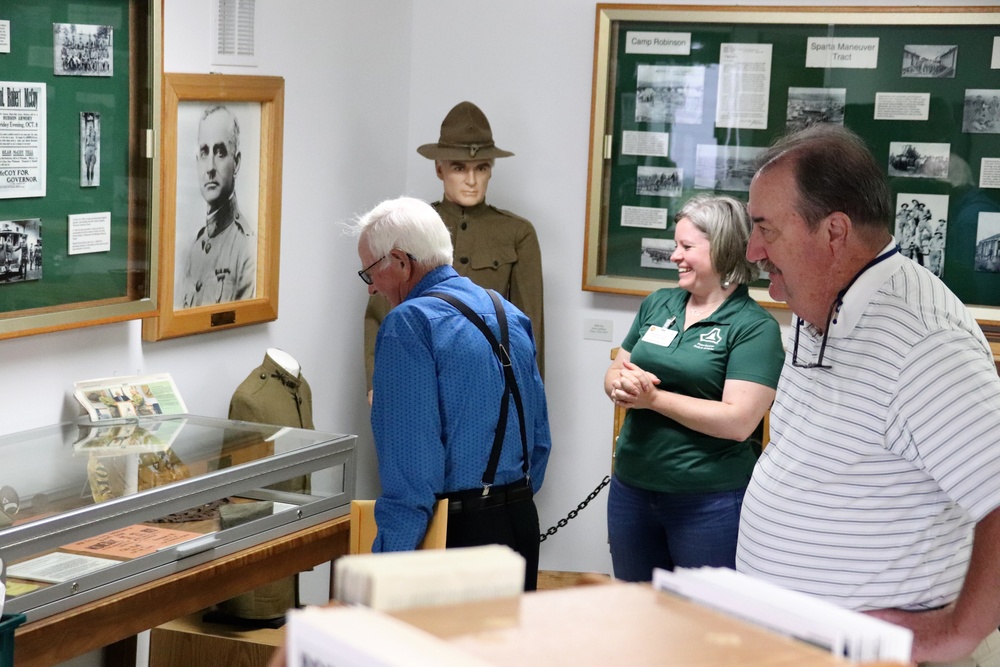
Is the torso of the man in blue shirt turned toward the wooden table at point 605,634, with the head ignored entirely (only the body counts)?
no

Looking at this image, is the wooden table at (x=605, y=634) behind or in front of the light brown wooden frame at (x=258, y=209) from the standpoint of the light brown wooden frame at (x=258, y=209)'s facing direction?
in front

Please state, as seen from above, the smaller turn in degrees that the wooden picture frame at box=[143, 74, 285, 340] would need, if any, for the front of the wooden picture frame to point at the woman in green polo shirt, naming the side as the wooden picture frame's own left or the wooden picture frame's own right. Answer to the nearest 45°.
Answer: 0° — it already faces them

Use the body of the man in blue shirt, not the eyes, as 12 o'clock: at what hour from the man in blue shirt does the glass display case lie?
The glass display case is roughly at 11 o'clock from the man in blue shirt.

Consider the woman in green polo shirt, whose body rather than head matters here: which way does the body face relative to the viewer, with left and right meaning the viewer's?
facing the viewer and to the left of the viewer

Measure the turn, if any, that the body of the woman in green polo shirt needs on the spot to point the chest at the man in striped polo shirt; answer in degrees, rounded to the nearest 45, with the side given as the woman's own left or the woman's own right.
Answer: approximately 45° to the woman's own left

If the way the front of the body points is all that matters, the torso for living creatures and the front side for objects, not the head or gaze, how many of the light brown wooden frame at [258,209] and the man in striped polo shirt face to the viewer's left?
1

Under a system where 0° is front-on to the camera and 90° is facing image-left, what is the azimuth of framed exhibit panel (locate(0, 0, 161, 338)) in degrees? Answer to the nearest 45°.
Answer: approximately 315°

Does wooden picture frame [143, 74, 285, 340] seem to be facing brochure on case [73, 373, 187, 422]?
no

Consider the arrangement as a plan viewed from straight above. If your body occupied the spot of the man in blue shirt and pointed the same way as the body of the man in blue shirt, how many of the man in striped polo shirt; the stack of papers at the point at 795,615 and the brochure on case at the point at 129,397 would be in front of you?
1

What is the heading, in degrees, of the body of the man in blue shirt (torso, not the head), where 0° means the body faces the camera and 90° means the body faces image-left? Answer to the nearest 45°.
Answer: approximately 135°

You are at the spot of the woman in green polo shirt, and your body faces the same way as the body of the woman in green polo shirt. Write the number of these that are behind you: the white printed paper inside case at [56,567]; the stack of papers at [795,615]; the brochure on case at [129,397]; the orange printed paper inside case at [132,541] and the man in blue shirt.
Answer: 0

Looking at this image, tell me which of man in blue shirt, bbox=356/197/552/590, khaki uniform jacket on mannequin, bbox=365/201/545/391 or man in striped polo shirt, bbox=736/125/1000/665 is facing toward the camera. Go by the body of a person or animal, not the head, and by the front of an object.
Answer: the khaki uniform jacket on mannequin

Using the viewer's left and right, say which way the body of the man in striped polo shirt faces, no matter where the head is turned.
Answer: facing to the left of the viewer

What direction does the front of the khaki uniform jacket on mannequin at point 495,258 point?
toward the camera

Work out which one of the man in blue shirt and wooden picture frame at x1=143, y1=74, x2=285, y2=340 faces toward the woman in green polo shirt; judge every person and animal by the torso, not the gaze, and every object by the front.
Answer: the wooden picture frame

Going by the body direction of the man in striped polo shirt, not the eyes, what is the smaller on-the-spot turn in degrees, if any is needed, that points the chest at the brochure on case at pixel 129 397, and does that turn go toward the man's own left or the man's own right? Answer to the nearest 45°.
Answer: approximately 45° to the man's own right
